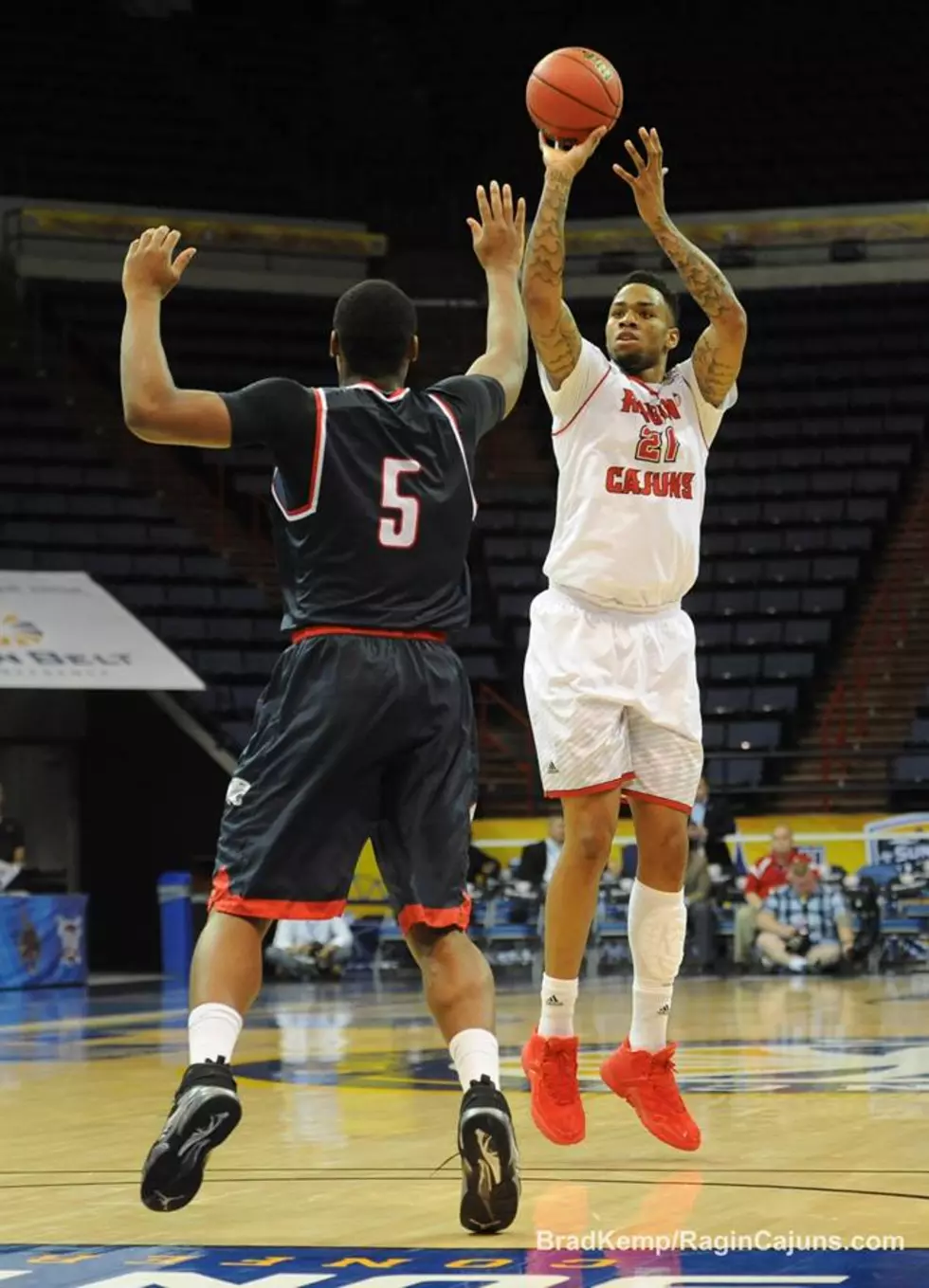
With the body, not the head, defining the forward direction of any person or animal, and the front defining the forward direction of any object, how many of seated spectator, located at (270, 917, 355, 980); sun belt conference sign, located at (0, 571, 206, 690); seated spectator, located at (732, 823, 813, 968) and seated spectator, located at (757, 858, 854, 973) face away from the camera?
0

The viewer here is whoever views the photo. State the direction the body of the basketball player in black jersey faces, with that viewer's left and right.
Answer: facing away from the viewer

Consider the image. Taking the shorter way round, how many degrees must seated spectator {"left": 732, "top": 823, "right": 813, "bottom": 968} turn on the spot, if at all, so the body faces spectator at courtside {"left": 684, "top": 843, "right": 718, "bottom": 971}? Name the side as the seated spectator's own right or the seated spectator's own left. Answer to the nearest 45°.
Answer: approximately 135° to the seated spectator's own right

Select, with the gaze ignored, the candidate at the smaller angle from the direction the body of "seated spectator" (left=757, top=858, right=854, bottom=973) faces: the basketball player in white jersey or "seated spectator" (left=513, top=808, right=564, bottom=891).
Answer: the basketball player in white jersey

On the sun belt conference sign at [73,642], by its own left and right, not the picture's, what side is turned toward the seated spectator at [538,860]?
left

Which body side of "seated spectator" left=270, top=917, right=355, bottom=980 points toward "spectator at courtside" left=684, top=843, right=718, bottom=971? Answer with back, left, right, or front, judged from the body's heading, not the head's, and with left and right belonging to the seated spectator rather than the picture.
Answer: left

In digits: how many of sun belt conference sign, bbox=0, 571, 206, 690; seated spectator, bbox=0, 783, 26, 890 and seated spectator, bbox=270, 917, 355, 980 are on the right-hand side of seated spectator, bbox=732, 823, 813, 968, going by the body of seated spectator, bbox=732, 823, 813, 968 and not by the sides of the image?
3

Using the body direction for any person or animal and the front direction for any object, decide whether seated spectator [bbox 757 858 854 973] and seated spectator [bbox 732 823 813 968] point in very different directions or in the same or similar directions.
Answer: same or similar directions

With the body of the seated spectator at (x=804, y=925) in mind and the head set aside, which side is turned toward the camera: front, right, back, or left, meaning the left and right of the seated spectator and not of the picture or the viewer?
front

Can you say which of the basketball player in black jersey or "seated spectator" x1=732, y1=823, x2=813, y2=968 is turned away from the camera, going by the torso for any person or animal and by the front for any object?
the basketball player in black jersey

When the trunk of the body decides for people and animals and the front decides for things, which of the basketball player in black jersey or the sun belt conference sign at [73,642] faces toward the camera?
the sun belt conference sign

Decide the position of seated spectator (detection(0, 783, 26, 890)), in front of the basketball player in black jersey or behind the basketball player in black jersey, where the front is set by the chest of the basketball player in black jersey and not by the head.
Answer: in front

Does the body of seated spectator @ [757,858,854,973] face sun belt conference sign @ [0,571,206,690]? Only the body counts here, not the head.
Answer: no

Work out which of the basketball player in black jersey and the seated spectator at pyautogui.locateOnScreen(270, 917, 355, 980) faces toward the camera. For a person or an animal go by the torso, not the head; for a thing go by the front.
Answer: the seated spectator

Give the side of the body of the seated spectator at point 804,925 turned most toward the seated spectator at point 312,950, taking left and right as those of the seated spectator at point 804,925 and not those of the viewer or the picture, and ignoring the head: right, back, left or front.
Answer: right

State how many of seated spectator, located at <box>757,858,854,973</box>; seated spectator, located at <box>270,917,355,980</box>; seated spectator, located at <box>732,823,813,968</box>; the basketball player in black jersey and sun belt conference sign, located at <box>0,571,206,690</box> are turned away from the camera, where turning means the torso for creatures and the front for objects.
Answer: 1

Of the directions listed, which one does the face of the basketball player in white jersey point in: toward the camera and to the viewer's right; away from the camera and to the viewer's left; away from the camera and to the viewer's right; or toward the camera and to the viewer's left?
toward the camera and to the viewer's left

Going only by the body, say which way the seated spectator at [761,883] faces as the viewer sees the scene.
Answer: toward the camera

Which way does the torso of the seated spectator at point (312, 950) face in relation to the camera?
toward the camera

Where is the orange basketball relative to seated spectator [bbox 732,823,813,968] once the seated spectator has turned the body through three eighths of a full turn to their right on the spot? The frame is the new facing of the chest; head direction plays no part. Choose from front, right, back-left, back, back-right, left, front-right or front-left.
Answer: back-left

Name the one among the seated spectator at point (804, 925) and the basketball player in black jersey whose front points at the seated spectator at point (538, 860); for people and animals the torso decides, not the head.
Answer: the basketball player in black jersey
